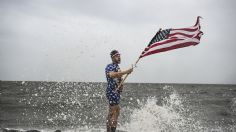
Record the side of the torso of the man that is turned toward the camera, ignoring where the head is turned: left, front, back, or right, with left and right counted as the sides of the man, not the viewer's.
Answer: right
